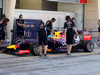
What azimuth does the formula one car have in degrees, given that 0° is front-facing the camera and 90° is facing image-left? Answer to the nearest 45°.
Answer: approximately 45°
